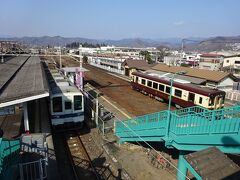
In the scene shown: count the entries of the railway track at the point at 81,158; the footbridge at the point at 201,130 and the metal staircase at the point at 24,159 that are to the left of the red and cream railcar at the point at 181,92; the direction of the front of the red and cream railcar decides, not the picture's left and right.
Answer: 0

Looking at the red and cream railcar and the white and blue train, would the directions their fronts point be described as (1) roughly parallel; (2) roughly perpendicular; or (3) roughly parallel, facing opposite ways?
roughly parallel

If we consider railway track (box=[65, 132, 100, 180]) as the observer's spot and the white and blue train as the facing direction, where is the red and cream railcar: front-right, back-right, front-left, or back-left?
front-right

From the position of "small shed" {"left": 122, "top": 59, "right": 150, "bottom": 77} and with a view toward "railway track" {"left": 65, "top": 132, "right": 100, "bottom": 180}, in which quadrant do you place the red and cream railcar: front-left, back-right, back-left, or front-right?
front-left

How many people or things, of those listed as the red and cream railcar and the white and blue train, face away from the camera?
0

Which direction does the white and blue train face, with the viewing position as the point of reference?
facing the viewer

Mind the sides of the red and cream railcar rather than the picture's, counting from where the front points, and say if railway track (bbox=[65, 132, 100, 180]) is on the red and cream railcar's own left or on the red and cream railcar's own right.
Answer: on the red and cream railcar's own right

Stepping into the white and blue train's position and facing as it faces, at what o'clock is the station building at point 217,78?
The station building is roughly at 8 o'clock from the white and blue train.

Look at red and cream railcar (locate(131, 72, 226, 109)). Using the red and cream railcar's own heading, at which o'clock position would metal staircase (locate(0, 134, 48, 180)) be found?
The metal staircase is roughly at 2 o'clock from the red and cream railcar.

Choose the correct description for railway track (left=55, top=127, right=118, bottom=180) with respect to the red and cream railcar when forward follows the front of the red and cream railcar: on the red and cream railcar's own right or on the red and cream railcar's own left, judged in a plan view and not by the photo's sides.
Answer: on the red and cream railcar's own right

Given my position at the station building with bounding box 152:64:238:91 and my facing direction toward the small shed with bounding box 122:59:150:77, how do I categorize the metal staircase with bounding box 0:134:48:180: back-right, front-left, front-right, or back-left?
back-left

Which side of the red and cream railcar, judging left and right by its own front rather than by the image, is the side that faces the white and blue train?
right
